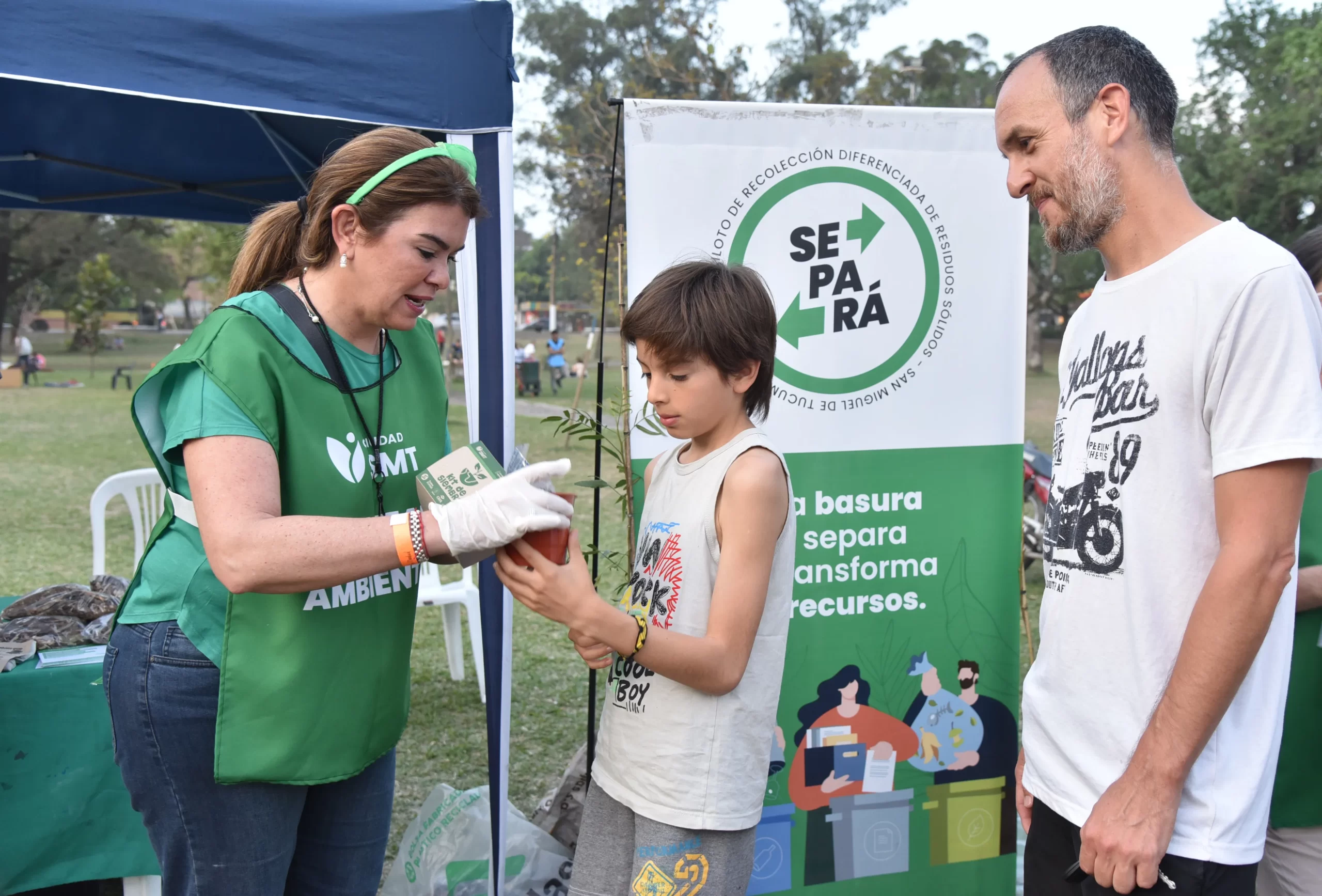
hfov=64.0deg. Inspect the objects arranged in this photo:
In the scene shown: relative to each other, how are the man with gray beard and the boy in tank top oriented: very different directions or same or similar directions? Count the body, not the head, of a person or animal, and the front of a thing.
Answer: same or similar directions

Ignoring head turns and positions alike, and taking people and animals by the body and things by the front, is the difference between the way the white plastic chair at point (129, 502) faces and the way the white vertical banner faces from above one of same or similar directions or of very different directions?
same or similar directions

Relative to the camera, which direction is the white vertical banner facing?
toward the camera

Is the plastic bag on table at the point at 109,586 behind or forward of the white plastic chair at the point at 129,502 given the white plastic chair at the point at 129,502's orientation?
forward

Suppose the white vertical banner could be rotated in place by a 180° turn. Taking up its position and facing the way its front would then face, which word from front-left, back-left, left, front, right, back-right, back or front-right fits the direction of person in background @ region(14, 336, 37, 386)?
front-left

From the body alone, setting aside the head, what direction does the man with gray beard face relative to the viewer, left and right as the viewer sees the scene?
facing the viewer and to the left of the viewer

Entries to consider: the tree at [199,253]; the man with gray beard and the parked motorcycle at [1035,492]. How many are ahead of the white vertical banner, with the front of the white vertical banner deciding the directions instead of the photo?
1

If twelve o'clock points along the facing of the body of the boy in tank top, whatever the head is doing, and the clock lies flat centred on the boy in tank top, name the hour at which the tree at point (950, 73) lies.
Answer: The tree is roughly at 5 o'clock from the boy in tank top.

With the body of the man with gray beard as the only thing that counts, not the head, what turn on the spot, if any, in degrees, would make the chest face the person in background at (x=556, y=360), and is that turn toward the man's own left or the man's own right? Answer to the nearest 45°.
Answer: approximately 90° to the man's own right

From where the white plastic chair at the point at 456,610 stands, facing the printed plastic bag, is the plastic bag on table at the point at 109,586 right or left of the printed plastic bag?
right

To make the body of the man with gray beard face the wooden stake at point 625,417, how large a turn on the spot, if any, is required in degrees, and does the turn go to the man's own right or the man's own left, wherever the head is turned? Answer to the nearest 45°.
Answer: approximately 90° to the man's own right

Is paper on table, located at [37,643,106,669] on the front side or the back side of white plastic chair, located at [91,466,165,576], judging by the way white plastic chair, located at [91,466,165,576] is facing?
on the front side

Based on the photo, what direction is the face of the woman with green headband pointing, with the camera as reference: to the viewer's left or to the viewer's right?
to the viewer's right

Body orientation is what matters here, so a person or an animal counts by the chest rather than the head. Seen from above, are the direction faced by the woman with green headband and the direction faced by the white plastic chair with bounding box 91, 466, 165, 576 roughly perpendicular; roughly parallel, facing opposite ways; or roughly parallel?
roughly perpendicular

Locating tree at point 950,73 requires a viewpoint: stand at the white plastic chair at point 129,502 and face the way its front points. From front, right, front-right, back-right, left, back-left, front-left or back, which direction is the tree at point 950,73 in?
back

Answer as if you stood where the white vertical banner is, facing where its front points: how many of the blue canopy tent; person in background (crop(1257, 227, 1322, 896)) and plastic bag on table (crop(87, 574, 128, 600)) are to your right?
2

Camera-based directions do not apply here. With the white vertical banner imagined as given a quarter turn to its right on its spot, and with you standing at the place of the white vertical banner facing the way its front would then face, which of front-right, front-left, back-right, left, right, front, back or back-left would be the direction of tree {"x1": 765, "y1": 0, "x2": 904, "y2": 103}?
right

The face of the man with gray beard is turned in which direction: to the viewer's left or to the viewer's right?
to the viewer's left
